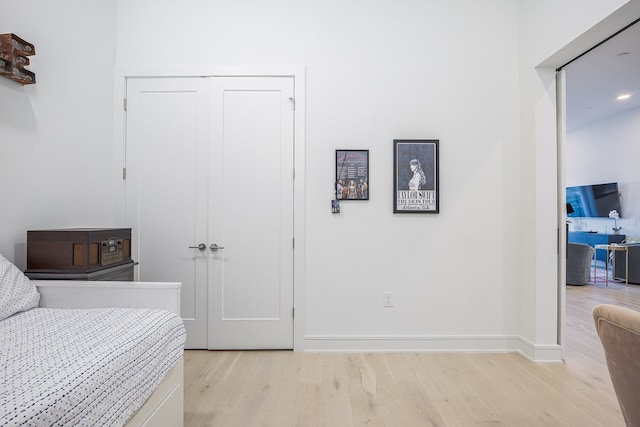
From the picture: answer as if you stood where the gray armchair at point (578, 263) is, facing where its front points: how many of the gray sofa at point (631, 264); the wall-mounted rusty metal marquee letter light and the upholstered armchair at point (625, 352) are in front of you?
1

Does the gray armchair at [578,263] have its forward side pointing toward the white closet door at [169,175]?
no

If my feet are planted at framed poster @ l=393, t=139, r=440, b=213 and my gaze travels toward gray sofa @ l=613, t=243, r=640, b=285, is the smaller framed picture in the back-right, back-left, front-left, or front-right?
back-left

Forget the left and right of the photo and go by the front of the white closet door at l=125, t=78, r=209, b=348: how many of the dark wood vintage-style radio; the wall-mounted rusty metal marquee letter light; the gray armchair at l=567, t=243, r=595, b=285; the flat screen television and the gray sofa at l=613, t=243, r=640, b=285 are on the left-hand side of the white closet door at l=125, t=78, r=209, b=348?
3

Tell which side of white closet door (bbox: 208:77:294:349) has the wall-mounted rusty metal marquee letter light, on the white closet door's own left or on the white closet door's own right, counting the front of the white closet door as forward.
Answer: on the white closet door's own right

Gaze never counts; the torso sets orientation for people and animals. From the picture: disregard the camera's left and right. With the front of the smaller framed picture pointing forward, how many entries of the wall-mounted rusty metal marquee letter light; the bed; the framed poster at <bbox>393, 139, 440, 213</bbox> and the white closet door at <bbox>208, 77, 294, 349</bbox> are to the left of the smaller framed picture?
1

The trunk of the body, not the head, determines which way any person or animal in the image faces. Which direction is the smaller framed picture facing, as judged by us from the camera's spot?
facing the viewer

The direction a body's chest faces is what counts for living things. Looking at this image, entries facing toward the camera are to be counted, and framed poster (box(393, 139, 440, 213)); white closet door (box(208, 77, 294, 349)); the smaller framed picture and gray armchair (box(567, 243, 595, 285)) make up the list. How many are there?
3

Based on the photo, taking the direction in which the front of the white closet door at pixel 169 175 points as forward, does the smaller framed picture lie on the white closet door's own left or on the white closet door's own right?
on the white closet door's own left

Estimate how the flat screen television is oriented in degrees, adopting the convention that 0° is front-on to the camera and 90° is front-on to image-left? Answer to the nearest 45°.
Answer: approximately 45°

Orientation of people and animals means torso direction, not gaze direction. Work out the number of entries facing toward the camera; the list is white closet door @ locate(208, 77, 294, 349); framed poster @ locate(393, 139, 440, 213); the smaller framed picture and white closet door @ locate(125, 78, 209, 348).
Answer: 4

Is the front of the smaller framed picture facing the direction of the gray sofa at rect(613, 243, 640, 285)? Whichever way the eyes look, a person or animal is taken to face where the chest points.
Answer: no

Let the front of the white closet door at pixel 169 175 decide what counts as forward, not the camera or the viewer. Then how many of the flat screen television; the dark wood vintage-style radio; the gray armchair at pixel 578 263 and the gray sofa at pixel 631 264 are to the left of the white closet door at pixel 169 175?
3

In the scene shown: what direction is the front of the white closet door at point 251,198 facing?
toward the camera

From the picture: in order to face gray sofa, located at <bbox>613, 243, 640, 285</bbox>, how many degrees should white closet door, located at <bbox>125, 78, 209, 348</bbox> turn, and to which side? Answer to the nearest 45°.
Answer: approximately 90° to its left
